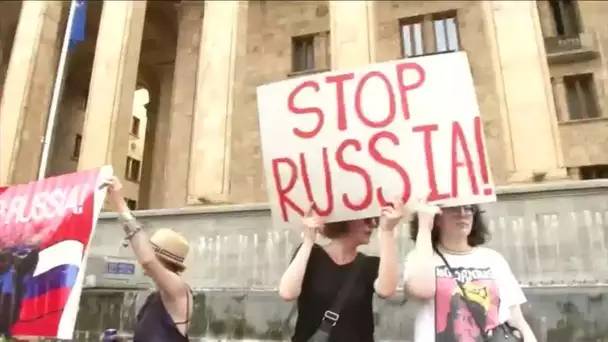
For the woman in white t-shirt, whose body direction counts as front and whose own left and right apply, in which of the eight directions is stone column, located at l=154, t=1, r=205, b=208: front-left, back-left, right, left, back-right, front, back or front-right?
back-right

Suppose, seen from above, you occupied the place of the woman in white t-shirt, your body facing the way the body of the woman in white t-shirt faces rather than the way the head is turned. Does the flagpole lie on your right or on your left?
on your right

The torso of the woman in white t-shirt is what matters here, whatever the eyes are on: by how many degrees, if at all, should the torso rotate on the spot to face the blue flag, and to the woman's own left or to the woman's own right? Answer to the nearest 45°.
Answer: approximately 135° to the woman's own right
